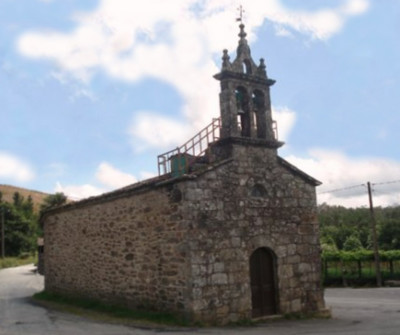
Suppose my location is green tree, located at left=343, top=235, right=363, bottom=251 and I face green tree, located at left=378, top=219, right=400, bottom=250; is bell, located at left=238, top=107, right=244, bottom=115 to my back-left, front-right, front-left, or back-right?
back-right

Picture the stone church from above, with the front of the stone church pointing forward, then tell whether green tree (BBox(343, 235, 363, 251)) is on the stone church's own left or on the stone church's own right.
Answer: on the stone church's own left

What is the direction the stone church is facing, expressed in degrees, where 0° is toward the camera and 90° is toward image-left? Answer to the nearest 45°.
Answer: approximately 315°

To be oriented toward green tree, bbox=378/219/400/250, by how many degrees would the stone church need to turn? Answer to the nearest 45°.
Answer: approximately 90° to its left
